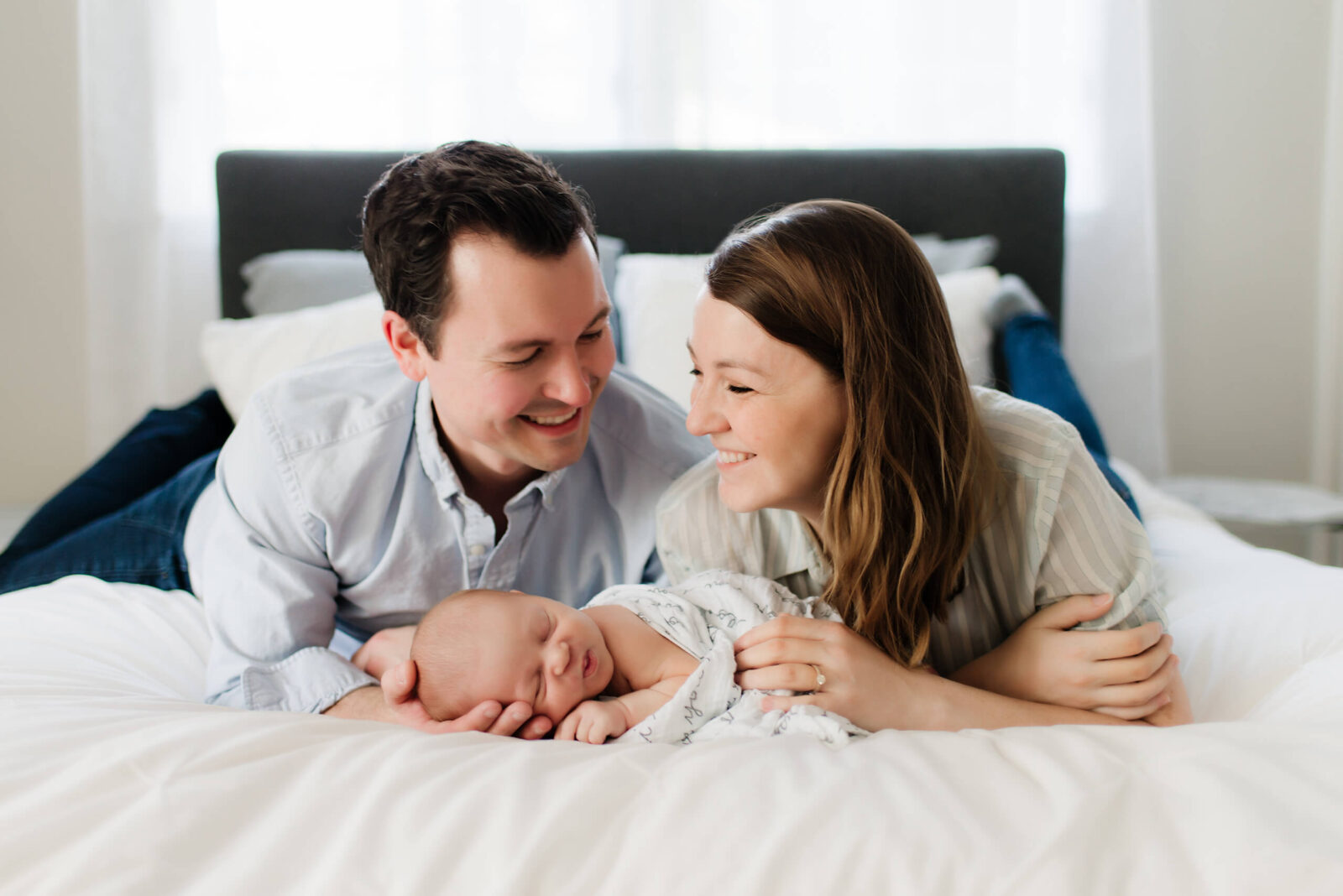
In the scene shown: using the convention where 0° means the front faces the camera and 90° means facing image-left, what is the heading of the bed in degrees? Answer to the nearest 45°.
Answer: approximately 0°

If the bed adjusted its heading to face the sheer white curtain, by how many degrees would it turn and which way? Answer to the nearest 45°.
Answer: approximately 180°
